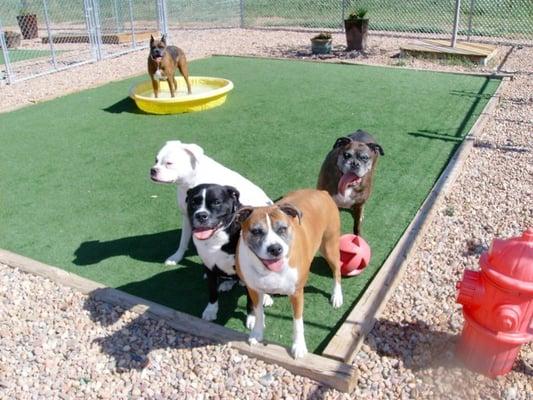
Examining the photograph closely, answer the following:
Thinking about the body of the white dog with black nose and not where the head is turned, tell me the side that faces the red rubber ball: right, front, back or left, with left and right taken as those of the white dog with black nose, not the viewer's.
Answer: back

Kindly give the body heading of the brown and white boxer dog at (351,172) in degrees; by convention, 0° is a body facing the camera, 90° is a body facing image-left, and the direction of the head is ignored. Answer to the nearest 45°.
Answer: approximately 0°

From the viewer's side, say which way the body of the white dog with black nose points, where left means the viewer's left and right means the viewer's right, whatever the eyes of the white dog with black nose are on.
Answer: facing to the left of the viewer

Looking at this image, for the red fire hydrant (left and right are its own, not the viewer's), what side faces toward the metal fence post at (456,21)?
back

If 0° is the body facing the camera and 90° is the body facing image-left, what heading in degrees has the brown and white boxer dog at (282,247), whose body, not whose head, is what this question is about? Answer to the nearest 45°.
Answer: approximately 45°

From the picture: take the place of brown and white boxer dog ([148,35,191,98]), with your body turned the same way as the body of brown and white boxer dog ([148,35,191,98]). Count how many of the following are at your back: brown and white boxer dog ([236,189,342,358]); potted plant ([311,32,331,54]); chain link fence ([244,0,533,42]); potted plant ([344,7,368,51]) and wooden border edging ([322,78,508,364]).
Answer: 3

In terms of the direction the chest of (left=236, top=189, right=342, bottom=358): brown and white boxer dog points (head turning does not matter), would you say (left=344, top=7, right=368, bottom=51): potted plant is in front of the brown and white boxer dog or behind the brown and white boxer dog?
behind

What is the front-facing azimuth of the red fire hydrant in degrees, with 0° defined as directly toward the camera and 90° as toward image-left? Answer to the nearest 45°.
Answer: approximately 0°

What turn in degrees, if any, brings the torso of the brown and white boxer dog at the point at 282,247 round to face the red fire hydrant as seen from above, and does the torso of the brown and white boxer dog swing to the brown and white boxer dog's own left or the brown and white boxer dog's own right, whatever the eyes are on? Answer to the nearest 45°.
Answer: approximately 135° to the brown and white boxer dog's own left

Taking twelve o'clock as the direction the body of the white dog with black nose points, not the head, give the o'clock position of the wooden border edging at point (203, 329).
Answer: The wooden border edging is roughly at 9 o'clock from the white dog with black nose.
